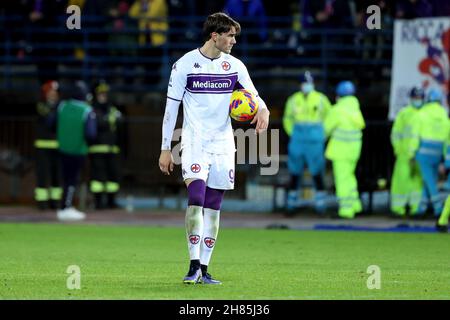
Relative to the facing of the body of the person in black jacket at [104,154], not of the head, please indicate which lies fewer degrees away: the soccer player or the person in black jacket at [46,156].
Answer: the soccer player

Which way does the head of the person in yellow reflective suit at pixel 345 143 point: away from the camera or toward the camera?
away from the camera

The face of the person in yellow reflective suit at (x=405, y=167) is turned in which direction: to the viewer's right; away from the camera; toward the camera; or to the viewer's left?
toward the camera

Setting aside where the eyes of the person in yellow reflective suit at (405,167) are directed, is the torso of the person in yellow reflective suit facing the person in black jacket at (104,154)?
no

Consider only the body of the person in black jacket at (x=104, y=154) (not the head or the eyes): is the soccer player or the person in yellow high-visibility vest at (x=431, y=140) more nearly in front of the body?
the soccer player

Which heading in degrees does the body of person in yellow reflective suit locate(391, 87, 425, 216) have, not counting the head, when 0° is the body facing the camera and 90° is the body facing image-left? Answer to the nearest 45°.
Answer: approximately 315°

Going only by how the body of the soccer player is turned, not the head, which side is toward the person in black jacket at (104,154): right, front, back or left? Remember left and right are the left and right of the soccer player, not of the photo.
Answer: back

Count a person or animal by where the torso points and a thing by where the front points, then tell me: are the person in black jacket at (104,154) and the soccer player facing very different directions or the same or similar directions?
same or similar directions

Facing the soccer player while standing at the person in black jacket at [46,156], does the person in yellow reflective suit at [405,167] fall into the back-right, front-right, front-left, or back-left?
front-left

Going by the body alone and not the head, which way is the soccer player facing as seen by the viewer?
toward the camera

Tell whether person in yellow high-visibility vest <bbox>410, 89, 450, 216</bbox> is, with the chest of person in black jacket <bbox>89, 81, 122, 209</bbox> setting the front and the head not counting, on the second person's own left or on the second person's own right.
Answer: on the second person's own left

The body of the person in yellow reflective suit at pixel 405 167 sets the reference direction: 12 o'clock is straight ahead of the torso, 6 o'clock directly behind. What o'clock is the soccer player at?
The soccer player is roughly at 2 o'clock from the person in yellow reflective suit.

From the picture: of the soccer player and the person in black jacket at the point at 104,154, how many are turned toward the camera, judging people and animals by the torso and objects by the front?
2

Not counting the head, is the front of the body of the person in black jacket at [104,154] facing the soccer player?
yes

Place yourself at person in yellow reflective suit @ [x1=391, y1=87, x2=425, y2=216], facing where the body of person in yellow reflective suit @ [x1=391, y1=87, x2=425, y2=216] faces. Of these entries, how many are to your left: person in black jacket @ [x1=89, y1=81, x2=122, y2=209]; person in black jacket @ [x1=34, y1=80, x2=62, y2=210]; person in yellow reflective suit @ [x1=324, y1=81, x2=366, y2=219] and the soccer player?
0

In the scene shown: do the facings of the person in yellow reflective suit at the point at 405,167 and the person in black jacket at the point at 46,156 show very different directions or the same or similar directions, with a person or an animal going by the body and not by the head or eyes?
same or similar directions

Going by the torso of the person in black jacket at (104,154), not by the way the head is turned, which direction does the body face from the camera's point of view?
toward the camera

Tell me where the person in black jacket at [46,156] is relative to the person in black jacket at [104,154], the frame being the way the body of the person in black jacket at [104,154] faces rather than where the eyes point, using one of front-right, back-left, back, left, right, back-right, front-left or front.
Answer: right
